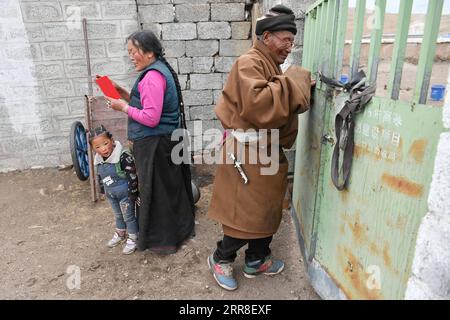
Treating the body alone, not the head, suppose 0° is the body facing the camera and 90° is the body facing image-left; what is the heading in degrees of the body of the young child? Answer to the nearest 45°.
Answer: approximately 45°

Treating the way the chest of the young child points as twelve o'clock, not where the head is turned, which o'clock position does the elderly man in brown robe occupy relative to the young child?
The elderly man in brown robe is roughly at 9 o'clock from the young child.

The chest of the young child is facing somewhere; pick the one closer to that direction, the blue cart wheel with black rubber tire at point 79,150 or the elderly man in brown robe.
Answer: the elderly man in brown robe

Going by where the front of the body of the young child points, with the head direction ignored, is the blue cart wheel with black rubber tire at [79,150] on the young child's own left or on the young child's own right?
on the young child's own right

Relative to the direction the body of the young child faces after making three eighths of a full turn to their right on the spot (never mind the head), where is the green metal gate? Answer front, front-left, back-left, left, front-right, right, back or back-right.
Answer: back-right
